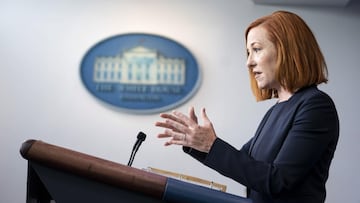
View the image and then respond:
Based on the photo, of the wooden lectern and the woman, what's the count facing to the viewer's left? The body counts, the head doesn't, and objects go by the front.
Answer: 2

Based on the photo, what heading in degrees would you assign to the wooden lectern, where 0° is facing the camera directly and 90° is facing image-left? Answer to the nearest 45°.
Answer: approximately 90°

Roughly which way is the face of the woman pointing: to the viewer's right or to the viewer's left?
to the viewer's left

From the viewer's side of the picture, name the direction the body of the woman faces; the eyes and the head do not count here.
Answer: to the viewer's left
